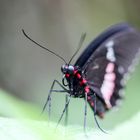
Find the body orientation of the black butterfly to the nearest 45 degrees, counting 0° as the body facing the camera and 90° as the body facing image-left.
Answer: approximately 45°
